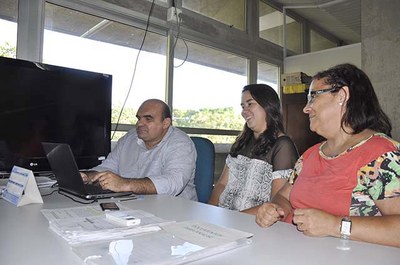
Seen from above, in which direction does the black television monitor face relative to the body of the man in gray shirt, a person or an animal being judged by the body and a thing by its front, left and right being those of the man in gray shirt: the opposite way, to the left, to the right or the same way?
to the left

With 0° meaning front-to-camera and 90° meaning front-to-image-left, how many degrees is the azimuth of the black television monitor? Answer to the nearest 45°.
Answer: approximately 315°

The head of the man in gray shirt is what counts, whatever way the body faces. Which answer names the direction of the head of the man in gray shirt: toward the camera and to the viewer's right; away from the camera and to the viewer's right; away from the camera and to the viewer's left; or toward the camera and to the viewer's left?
toward the camera and to the viewer's left

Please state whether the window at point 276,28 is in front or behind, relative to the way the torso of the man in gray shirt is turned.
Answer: behind

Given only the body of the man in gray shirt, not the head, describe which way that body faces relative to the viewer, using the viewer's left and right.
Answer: facing the viewer and to the left of the viewer

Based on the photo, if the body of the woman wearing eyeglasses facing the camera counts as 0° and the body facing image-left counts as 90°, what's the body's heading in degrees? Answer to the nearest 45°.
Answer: approximately 45°

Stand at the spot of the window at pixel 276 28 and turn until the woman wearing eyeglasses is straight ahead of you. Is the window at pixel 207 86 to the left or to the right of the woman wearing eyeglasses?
right

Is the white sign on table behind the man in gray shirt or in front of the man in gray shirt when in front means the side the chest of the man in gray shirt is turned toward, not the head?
in front

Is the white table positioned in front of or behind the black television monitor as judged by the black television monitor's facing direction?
in front

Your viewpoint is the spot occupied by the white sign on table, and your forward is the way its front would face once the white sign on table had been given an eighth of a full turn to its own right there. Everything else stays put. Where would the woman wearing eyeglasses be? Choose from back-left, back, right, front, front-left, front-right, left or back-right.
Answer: back-left

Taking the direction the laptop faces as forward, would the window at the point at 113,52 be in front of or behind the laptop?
in front

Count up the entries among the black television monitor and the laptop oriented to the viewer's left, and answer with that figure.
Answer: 0

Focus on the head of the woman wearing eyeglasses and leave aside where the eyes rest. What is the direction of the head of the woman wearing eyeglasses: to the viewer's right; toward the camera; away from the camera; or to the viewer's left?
to the viewer's left

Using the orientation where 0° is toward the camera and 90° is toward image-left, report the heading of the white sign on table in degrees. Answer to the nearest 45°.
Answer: approximately 45°

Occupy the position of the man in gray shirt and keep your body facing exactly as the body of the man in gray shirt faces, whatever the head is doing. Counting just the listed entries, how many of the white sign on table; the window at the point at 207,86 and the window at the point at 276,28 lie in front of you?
1

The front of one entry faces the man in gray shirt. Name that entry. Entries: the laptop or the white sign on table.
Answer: the laptop
